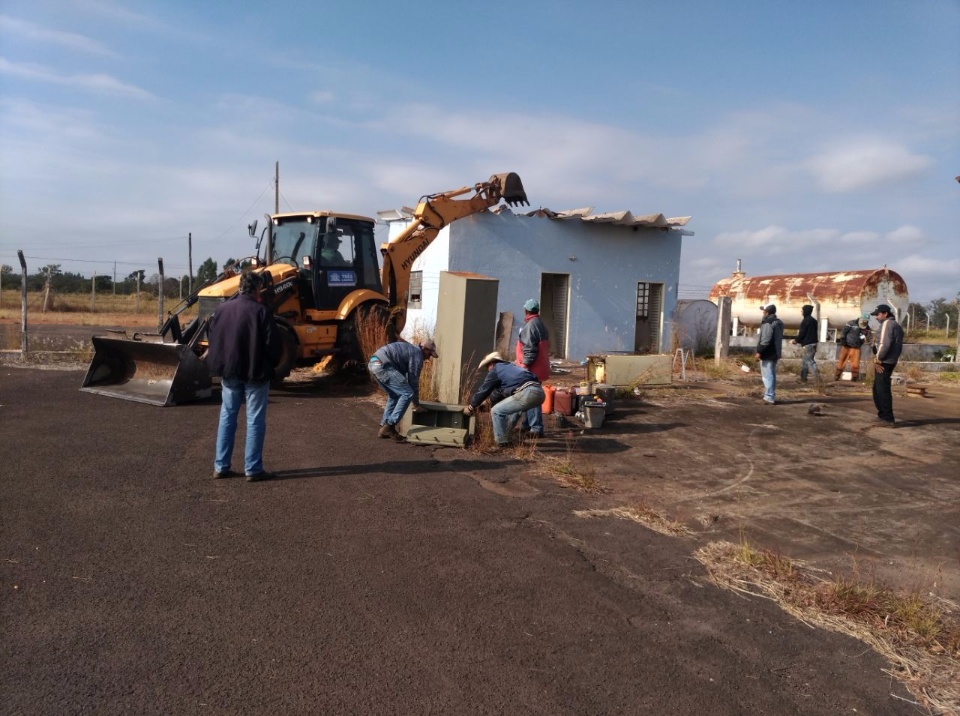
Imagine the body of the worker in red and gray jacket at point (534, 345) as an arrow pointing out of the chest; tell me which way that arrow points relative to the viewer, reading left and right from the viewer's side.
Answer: facing to the left of the viewer

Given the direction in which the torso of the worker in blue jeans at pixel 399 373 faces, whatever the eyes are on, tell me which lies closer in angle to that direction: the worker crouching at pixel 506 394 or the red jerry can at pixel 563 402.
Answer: the worker crouching

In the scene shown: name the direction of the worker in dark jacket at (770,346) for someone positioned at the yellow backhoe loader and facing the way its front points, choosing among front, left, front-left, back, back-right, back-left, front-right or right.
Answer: back-left

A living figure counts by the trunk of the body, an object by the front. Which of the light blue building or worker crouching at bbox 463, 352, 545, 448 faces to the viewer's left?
the worker crouching

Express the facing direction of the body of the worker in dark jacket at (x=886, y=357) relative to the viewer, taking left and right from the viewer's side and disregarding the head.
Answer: facing to the left of the viewer

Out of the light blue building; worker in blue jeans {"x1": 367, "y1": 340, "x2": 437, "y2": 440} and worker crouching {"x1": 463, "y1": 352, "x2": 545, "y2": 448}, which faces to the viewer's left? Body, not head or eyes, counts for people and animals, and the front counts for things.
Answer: the worker crouching

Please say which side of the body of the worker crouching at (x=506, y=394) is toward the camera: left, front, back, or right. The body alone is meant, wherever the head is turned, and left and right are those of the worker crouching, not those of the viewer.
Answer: left

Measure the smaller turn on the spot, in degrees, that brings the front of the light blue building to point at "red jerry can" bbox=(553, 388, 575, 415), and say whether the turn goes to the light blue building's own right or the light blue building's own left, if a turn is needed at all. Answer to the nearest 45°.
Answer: approximately 45° to the light blue building's own right

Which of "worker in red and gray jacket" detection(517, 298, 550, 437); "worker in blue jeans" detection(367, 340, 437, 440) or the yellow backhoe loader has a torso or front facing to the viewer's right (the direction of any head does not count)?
the worker in blue jeans

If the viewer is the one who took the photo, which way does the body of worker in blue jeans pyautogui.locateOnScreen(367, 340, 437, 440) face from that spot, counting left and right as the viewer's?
facing to the right of the viewer
